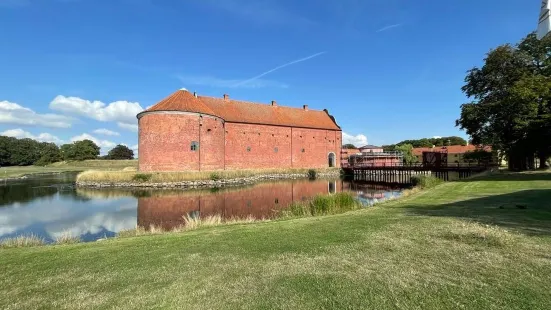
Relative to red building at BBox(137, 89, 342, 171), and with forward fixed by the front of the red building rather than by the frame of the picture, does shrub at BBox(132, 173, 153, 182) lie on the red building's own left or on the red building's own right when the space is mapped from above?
on the red building's own right

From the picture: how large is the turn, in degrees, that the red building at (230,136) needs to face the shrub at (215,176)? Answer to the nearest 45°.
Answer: approximately 45° to its right

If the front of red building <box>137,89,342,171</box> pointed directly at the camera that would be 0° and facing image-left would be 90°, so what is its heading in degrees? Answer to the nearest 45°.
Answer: approximately 315°
